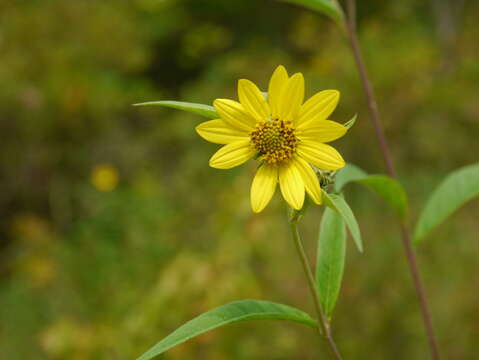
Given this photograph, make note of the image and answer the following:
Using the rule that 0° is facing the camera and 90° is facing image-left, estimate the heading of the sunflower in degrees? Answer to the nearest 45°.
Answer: approximately 0°

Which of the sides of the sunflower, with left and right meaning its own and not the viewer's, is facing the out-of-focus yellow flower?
back
